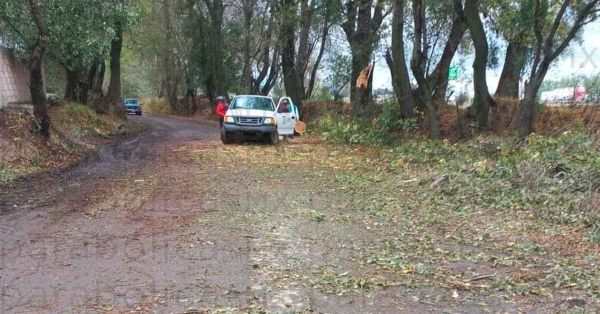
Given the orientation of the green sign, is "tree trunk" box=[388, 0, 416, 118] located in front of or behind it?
in front

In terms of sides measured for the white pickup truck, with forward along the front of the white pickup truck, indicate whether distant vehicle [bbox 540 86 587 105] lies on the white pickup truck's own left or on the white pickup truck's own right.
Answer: on the white pickup truck's own left

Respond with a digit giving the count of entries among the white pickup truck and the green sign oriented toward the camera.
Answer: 2

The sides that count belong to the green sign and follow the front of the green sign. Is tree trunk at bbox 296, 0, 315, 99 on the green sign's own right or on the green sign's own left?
on the green sign's own right

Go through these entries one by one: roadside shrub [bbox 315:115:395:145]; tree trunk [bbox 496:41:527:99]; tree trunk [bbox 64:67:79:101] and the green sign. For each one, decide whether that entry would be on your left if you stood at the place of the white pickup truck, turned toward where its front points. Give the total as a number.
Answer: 3

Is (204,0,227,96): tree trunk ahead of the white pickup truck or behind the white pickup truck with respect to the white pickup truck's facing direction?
behind

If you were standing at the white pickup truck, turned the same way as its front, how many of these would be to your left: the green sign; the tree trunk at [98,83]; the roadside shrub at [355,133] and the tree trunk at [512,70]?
3

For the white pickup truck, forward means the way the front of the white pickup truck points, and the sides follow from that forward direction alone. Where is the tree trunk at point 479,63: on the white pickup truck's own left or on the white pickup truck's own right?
on the white pickup truck's own left

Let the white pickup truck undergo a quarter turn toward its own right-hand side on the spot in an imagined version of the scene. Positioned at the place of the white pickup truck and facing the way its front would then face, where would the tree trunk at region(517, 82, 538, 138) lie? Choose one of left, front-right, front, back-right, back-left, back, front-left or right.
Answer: back-left

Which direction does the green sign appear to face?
toward the camera

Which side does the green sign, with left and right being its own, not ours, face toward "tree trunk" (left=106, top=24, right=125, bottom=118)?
right

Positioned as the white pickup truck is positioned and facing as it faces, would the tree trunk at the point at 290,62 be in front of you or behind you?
behind
